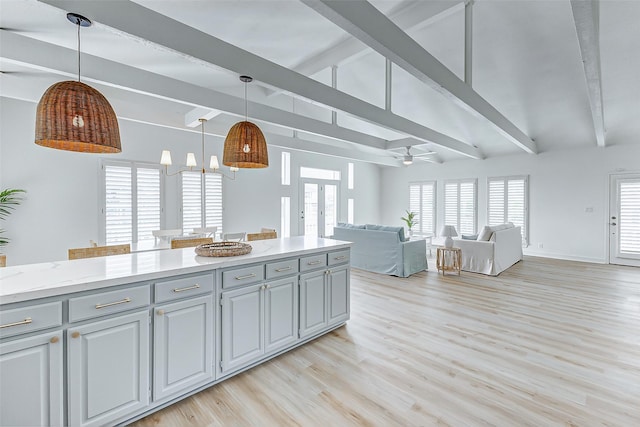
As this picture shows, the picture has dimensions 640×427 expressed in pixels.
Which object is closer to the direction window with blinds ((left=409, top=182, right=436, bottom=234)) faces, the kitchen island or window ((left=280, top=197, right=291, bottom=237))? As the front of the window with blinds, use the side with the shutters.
the kitchen island

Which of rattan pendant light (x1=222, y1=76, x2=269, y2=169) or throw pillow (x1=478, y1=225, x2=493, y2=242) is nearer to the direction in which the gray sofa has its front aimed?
the throw pillow

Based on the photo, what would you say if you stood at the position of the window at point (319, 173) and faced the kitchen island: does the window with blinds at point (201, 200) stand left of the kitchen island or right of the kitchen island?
right

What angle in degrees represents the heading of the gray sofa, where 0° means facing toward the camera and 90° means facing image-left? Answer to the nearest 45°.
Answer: approximately 225°

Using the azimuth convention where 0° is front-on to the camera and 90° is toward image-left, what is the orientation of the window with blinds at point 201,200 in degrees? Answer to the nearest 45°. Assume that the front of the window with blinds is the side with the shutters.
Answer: approximately 315°

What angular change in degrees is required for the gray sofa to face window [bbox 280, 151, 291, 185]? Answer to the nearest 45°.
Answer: approximately 90° to its left

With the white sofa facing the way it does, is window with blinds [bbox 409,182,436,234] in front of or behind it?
in front

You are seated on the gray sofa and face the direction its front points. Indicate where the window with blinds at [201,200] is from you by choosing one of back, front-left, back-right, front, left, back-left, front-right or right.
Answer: back-left
